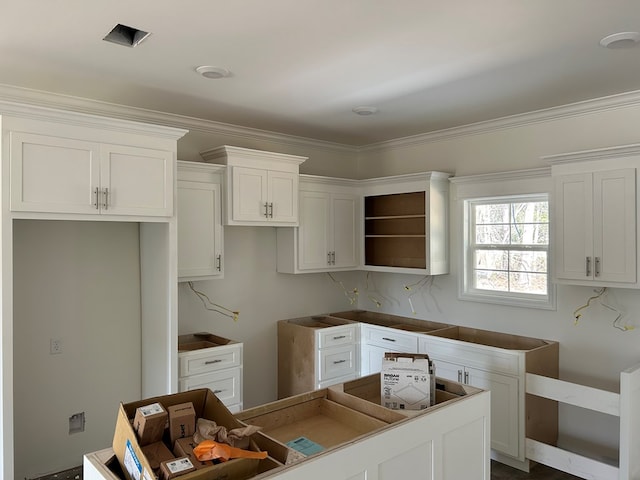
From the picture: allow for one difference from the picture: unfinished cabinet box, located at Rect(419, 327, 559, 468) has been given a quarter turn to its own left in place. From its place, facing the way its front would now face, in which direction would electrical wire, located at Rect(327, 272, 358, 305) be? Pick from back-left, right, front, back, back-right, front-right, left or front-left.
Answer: back

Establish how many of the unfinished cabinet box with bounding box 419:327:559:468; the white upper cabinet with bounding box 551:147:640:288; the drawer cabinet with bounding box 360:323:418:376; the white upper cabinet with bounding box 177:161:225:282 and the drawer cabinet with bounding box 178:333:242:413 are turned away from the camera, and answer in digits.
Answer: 0

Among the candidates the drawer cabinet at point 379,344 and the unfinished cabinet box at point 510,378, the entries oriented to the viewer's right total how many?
0

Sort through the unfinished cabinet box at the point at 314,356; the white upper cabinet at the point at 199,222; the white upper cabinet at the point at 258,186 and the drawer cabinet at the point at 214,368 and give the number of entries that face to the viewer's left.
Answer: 0

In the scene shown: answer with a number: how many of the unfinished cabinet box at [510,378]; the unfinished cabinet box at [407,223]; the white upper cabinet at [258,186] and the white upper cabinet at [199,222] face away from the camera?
0

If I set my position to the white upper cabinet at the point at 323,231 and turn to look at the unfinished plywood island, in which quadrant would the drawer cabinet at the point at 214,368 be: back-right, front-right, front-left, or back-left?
front-right

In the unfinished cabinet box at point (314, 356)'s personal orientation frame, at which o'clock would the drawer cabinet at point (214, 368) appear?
The drawer cabinet is roughly at 3 o'clock from the unfinished cabinet box.

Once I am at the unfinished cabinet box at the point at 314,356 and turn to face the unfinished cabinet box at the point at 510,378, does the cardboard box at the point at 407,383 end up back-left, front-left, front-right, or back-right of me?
front-right

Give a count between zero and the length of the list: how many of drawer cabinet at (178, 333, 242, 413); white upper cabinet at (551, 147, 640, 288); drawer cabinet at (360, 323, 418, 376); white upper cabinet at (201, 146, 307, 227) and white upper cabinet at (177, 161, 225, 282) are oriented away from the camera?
0

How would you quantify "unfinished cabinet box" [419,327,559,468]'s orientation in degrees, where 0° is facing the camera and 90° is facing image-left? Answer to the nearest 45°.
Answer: approximately 45°

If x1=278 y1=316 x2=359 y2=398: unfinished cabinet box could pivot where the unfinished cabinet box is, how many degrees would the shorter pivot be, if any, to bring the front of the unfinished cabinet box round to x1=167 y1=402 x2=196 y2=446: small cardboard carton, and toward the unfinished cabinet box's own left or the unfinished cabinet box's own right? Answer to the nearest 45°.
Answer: approximately 45° to the unfinished cabinet box's own right

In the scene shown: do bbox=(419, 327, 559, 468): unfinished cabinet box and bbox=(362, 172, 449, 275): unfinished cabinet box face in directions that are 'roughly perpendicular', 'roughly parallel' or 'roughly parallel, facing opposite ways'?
roughly parallel

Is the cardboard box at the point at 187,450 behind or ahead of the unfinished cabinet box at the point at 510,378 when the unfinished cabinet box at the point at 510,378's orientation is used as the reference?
ahead

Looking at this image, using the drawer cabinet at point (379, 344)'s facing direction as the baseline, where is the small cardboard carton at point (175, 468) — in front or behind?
in front

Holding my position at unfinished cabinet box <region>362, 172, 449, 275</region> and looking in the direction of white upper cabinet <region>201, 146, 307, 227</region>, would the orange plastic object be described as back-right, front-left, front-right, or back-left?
front-left

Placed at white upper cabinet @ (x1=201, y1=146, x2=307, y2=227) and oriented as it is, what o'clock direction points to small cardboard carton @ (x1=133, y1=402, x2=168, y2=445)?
The small cardboard carton is roughly at 2 o'clock from the white upper cabinet.
